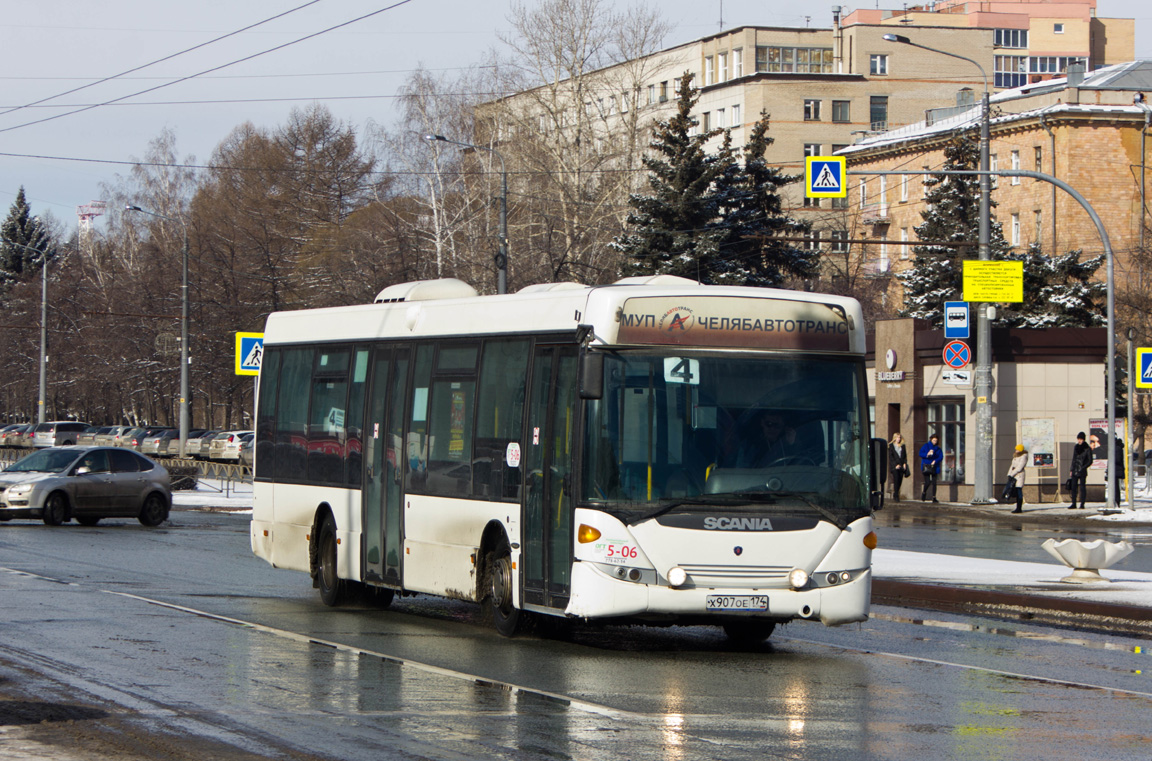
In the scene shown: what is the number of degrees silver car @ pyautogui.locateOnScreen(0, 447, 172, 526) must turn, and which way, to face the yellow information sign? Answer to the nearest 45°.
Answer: approximately 135° to its left

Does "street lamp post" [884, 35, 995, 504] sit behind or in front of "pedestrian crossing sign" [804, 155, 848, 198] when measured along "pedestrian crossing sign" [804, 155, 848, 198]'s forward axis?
behind

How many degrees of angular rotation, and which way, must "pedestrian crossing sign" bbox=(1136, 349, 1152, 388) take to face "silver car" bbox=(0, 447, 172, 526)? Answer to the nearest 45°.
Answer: approximately 45° to its right

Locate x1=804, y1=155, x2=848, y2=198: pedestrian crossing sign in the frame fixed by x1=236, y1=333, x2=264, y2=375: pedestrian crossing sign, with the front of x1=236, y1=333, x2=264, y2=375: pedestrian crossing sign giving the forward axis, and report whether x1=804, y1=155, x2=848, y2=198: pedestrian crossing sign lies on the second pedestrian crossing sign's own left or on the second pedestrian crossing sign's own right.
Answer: on the second pedestrian crossing sign's own left

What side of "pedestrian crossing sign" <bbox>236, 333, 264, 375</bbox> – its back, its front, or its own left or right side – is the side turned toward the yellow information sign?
left

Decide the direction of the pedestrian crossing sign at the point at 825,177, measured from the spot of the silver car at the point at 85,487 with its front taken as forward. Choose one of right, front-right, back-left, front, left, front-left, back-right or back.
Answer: back-left

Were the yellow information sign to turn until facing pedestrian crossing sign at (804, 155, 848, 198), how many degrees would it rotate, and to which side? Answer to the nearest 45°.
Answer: approximately 45° to its right

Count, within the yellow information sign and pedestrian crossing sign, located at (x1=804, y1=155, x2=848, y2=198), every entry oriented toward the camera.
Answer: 2
